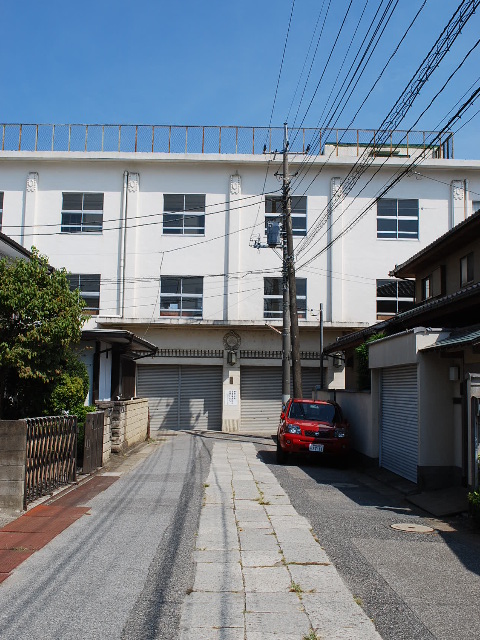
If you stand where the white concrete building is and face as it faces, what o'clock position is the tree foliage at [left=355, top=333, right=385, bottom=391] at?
The tree foliage is roughly at 11 o'clock from the white concrete building.

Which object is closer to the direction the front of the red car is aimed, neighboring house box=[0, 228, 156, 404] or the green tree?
the green tree

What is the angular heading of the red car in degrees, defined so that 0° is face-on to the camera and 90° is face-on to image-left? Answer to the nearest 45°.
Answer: approximately 0°

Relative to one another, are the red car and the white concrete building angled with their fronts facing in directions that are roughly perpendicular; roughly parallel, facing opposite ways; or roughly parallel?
roughly parallel

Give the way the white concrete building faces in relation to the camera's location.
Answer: facing the viewer

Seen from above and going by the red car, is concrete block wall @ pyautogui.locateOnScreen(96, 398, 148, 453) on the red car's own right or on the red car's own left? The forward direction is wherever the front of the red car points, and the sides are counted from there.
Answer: on the red car's own right

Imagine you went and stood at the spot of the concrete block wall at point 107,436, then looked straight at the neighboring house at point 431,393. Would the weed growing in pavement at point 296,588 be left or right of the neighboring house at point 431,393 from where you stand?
right

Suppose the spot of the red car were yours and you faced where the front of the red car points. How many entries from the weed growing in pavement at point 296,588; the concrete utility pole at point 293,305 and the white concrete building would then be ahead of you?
1

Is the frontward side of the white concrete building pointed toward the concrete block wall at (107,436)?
yes

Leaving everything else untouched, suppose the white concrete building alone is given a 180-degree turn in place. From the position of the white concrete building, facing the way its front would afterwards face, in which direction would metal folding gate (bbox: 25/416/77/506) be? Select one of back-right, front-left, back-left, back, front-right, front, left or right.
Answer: back

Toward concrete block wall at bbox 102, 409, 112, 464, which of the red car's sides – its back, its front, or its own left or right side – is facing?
right

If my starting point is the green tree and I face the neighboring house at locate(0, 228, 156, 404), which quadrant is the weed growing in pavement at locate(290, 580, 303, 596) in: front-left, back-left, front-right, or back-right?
back-right

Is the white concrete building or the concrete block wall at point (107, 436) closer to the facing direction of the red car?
the concrete block wall

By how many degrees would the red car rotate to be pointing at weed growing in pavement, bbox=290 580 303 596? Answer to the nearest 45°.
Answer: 0° — it already faces it

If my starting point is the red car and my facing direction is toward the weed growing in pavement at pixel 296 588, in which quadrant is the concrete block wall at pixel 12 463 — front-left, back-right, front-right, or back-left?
front-right

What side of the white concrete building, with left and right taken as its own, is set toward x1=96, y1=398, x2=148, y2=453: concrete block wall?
front

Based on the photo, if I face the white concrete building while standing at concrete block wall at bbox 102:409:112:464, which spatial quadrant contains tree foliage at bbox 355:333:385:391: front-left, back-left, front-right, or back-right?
front-right

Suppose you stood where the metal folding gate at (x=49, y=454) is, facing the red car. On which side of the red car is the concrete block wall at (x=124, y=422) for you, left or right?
left
